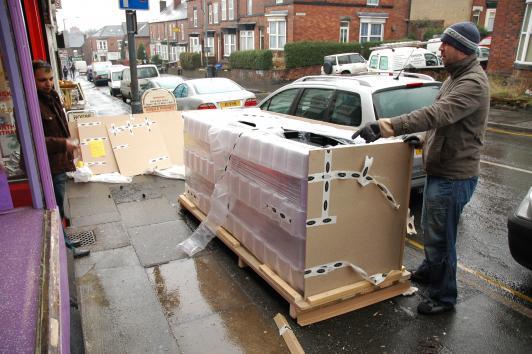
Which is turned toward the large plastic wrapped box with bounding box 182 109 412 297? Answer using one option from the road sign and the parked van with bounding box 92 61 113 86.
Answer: the road sign

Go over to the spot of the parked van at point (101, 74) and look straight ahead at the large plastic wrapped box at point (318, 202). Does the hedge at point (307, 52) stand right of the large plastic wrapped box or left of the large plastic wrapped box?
left

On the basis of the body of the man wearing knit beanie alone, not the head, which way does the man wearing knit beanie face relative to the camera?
to the viewer's left

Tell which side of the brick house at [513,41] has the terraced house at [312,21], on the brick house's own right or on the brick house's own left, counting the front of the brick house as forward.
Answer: on the brick house's own right

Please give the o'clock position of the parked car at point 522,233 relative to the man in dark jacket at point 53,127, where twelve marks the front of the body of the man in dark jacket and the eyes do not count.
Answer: The parked car is roughly at 12 o'clock from the man in dark jacket.

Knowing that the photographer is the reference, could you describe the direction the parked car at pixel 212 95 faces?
facing away from the viewer and to the left of the viewer

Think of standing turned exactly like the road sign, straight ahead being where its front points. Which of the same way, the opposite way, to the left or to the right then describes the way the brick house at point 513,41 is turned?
to the right

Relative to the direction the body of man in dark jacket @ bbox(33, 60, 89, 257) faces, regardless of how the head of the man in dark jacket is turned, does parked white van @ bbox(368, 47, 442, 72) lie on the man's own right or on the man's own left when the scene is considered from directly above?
on the man's own left

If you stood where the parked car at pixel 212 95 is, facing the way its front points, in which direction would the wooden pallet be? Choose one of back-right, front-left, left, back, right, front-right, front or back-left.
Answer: back-left

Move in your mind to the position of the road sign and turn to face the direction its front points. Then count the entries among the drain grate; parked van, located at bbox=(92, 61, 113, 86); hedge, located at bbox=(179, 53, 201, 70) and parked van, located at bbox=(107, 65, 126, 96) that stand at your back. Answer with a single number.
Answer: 3

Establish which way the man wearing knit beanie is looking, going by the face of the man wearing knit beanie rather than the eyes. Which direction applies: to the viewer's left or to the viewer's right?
to the viewer's left

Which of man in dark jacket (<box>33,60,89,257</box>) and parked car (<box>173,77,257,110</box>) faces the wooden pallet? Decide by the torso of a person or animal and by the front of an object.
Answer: the man in dark jacket

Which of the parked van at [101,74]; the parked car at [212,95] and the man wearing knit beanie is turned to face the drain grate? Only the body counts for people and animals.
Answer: the man wearing knit beanie
